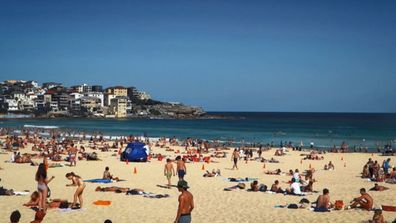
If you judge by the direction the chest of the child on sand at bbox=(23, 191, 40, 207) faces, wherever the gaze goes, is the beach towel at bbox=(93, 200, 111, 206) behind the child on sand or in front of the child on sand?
behind

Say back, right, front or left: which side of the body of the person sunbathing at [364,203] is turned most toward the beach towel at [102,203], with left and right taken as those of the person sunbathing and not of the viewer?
front

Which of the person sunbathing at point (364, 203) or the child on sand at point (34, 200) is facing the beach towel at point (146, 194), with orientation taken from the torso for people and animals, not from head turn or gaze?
the person sunbathing

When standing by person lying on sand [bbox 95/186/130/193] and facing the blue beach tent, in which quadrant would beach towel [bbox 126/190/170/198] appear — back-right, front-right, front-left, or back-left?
back-right

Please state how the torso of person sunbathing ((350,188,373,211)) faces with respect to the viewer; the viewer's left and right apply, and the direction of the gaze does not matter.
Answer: facing to the left of the viewer

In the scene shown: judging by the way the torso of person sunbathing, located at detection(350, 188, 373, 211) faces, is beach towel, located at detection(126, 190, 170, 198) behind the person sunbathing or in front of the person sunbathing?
in front

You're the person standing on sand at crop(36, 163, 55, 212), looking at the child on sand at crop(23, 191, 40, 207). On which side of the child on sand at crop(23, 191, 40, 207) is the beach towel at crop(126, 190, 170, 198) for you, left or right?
right
